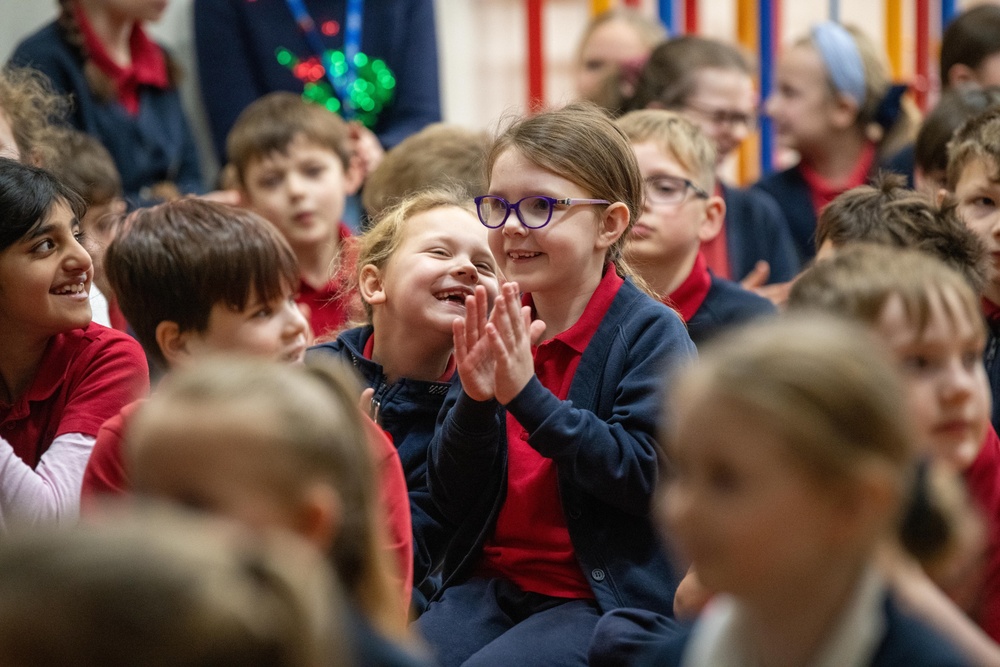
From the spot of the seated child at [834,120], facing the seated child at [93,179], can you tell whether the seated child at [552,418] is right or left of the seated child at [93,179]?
left

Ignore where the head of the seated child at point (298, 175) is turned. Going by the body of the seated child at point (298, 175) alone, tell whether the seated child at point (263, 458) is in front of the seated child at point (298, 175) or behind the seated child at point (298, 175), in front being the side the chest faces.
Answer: in front

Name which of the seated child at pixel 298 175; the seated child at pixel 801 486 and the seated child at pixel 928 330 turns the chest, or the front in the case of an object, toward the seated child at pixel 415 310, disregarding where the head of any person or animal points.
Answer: the seated child at pixel 298 175

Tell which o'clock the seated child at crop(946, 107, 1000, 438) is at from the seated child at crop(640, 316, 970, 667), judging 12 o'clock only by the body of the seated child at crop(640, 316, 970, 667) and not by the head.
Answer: the seated child at crop(946, 107, 1000, 438) is roughly at 5 o'clock from the seated child at crop(640, 316, 970, 667).

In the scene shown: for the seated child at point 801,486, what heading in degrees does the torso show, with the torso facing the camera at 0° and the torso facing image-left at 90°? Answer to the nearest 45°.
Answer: approximately 45°

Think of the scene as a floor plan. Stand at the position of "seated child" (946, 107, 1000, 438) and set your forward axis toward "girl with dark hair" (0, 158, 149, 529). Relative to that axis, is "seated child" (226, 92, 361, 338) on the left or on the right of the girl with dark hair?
right

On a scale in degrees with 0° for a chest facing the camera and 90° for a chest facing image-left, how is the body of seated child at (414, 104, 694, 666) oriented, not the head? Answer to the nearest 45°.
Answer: approximately 45°
